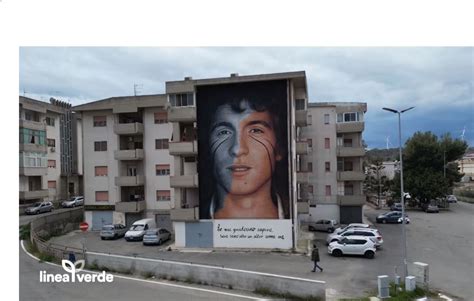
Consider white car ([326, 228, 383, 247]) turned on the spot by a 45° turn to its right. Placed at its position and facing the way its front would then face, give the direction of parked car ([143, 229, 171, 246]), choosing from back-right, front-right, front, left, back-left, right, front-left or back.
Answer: front-left

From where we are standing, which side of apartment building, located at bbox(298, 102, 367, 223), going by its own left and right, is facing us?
front

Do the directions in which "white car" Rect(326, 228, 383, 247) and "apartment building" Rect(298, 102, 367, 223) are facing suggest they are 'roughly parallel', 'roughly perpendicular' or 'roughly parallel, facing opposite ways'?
roughly perpendicular

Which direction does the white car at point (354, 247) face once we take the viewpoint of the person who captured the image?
facing to the left of the viewer

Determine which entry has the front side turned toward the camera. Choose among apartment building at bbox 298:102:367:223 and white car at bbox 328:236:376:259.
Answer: the apartment building

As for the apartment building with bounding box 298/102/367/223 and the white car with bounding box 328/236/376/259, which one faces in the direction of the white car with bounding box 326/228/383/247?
the apartment building

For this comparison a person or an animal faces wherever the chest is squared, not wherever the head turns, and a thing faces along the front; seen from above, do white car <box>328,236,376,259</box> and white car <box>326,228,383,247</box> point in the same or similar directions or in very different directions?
same or similar directions

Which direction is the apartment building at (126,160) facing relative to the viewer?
toward the camera

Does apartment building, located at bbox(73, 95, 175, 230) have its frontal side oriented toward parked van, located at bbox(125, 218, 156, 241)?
yes

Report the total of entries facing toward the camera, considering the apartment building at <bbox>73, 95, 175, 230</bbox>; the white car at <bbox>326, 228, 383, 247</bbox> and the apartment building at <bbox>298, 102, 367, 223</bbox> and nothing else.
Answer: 2

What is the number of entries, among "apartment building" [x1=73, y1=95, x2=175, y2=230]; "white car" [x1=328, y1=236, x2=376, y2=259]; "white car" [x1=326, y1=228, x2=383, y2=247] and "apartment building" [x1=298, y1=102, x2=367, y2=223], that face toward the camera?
2

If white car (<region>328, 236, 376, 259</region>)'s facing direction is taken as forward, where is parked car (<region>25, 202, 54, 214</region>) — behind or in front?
in front

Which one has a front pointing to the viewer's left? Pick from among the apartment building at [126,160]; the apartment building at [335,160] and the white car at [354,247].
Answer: the white car
